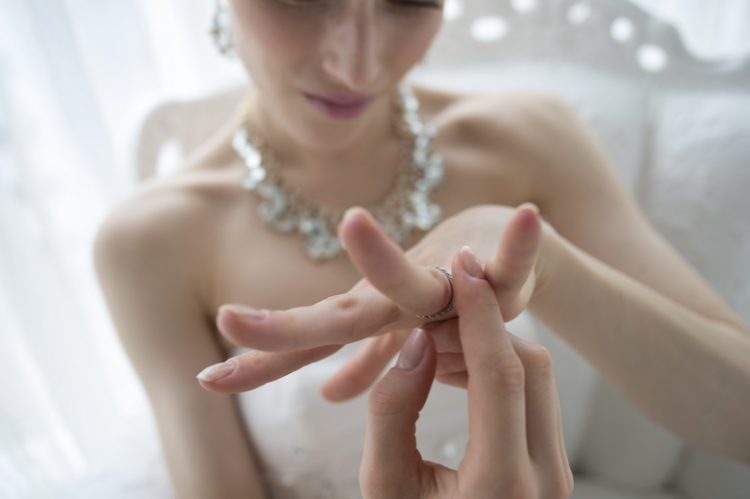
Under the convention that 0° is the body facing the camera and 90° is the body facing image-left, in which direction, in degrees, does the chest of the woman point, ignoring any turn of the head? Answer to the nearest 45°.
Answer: approximately 0°
